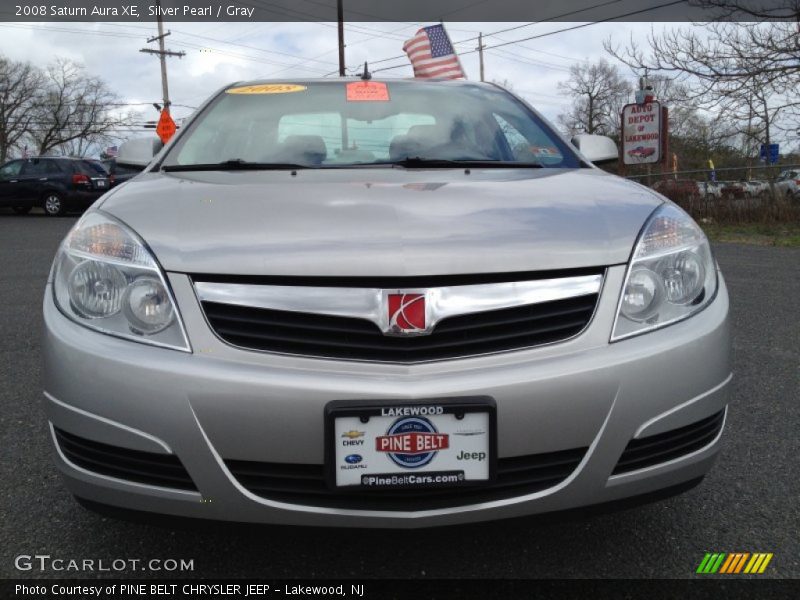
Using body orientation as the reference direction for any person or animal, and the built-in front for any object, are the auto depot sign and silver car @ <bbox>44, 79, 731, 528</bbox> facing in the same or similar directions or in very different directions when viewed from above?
same or similar directions

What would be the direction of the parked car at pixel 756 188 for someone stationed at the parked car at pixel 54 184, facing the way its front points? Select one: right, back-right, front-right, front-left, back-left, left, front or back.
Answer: back

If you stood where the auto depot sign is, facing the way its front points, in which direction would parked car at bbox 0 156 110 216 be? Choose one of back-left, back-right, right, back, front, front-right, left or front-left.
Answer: right

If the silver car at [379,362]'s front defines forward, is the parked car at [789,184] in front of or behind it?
behind

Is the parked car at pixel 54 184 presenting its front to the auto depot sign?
no

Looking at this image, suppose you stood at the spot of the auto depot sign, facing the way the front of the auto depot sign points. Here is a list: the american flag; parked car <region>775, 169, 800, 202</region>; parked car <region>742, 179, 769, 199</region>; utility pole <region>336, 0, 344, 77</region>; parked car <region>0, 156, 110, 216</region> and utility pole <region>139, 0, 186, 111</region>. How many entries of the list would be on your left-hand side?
2

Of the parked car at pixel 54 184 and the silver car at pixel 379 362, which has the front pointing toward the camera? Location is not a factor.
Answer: the silver car

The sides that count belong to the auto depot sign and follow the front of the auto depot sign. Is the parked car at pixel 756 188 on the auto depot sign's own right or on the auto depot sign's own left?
on the auto depot sign's own left

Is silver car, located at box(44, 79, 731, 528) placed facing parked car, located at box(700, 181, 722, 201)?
no

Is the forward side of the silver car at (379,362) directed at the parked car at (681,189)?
no

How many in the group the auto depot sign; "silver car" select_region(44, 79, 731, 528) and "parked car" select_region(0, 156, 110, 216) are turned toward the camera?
2

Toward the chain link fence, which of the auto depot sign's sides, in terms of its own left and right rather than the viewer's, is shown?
left

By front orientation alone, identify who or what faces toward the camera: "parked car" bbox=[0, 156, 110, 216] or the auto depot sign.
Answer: the auto depot sign

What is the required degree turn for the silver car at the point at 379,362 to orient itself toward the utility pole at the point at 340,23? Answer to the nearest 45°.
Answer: approximately 180°

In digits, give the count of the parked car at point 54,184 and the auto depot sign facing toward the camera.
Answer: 1

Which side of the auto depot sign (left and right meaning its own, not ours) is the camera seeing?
front

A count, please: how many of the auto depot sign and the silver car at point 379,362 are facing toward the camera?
2

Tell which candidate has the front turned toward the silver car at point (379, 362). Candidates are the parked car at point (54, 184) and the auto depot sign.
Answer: the auto depot sign
